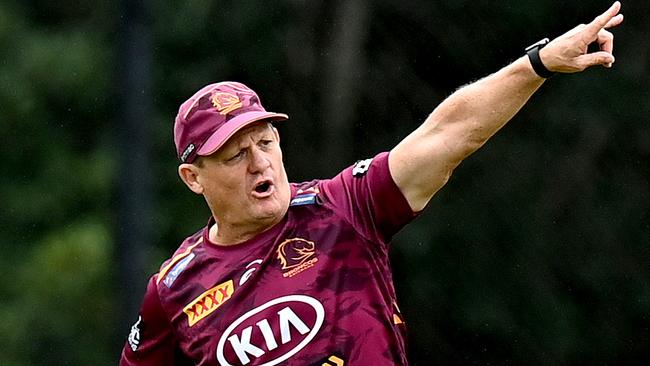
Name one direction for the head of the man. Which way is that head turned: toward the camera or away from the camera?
toward the camera

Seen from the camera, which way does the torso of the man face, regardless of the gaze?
toward the camera
